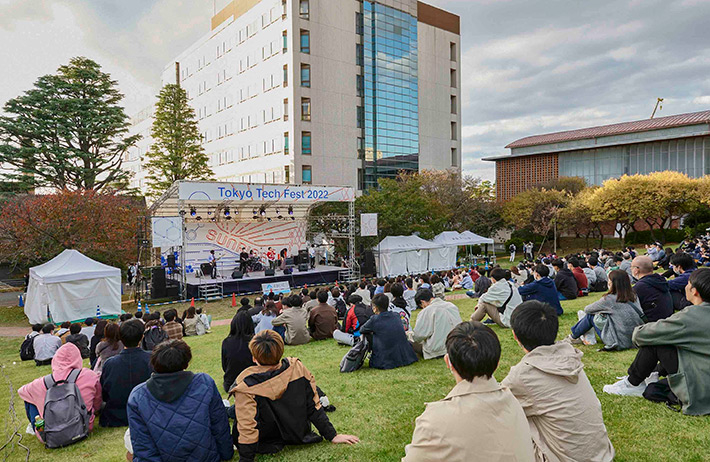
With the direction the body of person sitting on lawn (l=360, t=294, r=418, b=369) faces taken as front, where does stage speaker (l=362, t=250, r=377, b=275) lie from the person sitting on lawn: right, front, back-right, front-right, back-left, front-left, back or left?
front-right

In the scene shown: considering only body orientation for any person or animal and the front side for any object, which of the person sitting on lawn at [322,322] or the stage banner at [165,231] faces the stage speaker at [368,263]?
the person sitting on lawn

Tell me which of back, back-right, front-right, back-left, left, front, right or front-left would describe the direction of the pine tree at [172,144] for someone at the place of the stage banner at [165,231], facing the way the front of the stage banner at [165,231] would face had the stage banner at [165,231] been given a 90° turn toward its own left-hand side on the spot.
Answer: left

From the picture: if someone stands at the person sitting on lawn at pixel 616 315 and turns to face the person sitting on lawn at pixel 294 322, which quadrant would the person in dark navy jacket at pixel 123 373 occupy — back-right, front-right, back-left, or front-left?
front-left

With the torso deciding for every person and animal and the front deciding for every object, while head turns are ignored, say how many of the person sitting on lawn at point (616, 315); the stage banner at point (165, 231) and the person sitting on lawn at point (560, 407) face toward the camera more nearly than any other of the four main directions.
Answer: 1

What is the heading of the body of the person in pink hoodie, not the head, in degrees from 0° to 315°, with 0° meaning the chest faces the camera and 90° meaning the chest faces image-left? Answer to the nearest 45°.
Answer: approximately 180°

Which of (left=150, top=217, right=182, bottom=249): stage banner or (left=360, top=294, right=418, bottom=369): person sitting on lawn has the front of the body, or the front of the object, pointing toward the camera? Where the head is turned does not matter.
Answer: the stage banner

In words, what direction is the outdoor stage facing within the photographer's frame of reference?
facing the viewer and to the right of the viewer

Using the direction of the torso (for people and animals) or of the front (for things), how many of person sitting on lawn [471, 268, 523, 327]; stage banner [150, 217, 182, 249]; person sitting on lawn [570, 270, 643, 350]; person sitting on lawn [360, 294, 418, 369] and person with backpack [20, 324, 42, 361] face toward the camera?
1

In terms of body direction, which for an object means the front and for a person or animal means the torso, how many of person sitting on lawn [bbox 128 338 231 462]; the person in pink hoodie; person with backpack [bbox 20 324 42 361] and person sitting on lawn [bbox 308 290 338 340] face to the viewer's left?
0

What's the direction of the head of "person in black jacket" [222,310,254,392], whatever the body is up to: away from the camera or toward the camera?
away from the camera

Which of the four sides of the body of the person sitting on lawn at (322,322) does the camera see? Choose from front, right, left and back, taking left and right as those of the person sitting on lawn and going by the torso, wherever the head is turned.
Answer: back

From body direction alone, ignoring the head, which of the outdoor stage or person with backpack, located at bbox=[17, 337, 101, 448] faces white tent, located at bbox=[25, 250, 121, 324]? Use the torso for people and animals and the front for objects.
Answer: the person with backpack

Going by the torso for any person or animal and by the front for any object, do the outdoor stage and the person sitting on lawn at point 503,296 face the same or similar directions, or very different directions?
very different directions

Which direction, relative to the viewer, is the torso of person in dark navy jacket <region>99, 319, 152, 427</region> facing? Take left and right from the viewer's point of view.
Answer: facing away from the viewer

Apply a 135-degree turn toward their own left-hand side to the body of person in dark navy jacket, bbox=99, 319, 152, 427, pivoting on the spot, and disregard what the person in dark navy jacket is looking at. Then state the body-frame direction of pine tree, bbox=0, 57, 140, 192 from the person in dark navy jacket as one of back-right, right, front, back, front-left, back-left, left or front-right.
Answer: back-right

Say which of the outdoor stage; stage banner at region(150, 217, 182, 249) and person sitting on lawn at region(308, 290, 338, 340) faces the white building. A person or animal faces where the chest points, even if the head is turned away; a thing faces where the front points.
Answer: the person sitting on lawn

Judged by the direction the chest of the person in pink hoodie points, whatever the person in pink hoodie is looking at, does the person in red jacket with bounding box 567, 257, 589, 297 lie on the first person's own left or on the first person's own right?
on the first person's own right

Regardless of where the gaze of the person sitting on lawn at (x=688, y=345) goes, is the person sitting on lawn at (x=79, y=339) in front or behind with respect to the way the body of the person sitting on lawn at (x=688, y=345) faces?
in front

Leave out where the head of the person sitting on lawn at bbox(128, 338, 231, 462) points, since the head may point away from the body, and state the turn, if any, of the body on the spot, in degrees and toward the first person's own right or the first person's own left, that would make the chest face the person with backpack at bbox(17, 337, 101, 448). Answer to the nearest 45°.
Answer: approximately 45° to the first person's own left

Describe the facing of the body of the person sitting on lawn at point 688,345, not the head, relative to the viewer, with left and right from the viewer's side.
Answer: facing to the left of the viewer
